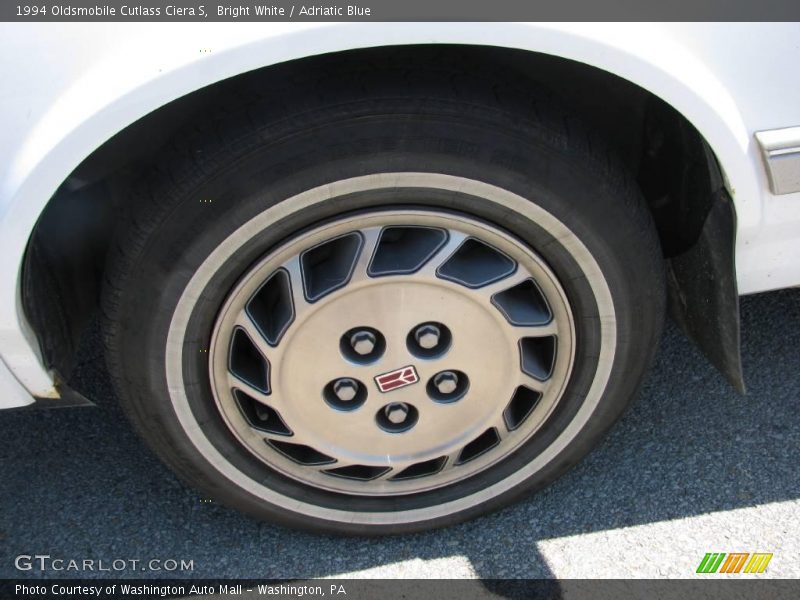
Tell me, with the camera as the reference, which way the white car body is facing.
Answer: facing to the left of the viewer
